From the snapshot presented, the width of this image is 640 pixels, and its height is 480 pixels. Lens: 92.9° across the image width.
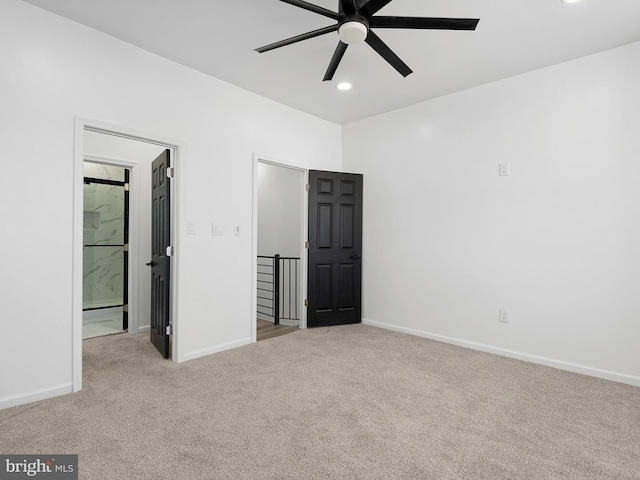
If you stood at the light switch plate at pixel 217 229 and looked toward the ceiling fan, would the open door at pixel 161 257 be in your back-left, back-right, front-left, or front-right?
back-right

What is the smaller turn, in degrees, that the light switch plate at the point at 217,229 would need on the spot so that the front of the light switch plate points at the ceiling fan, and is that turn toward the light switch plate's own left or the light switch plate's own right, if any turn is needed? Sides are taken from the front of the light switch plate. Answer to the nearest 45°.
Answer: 0° — it already faces it

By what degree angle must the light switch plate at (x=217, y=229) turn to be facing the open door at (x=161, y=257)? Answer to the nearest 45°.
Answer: approximately 135° to its right

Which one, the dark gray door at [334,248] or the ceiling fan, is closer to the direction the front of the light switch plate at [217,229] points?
the ceiling fan

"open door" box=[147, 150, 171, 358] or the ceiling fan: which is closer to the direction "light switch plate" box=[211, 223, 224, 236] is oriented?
the ceiling fan

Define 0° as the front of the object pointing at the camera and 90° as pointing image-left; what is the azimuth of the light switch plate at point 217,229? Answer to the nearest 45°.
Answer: approximately 315°
